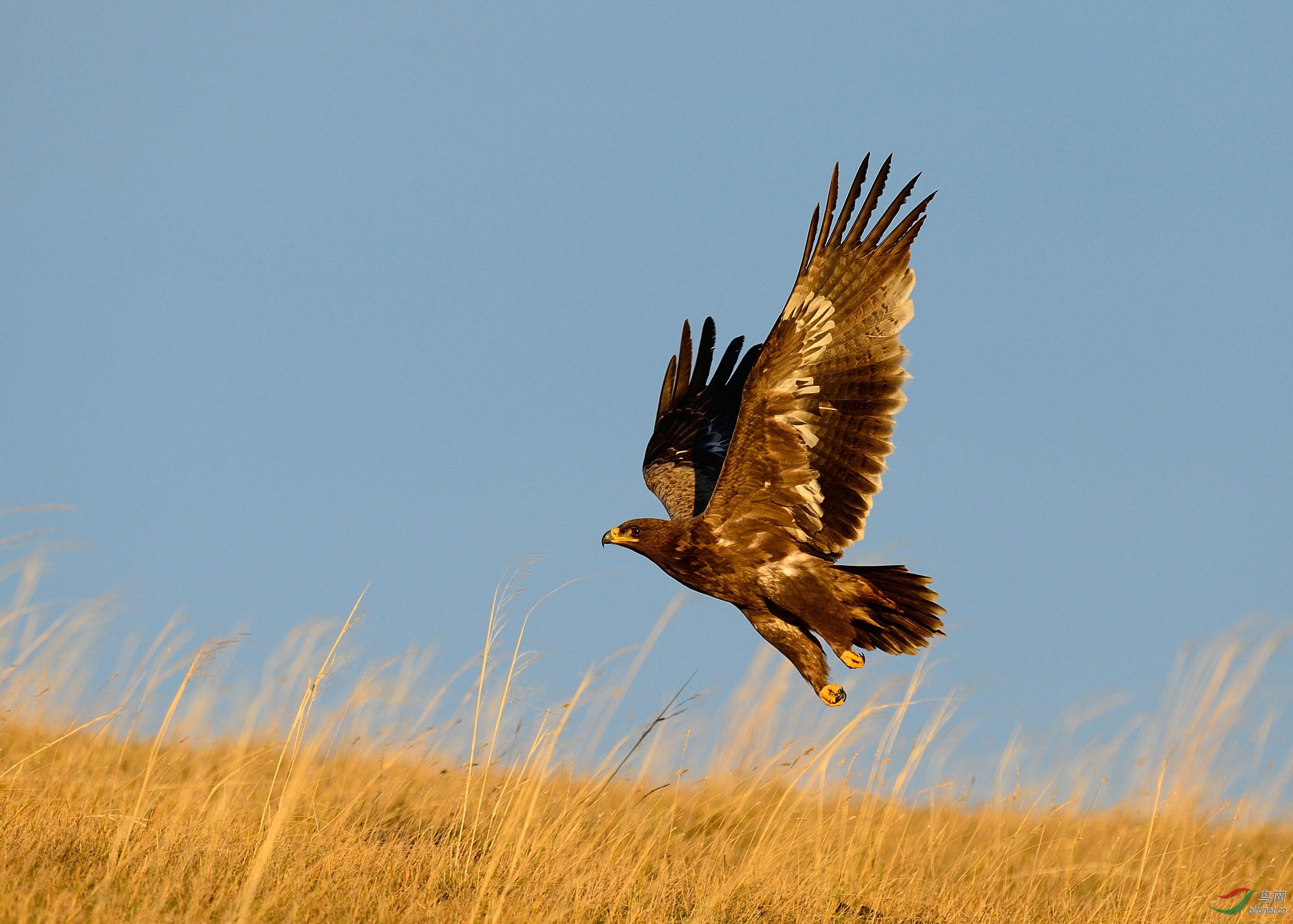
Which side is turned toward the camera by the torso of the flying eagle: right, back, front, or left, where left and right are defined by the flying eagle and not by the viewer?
left
